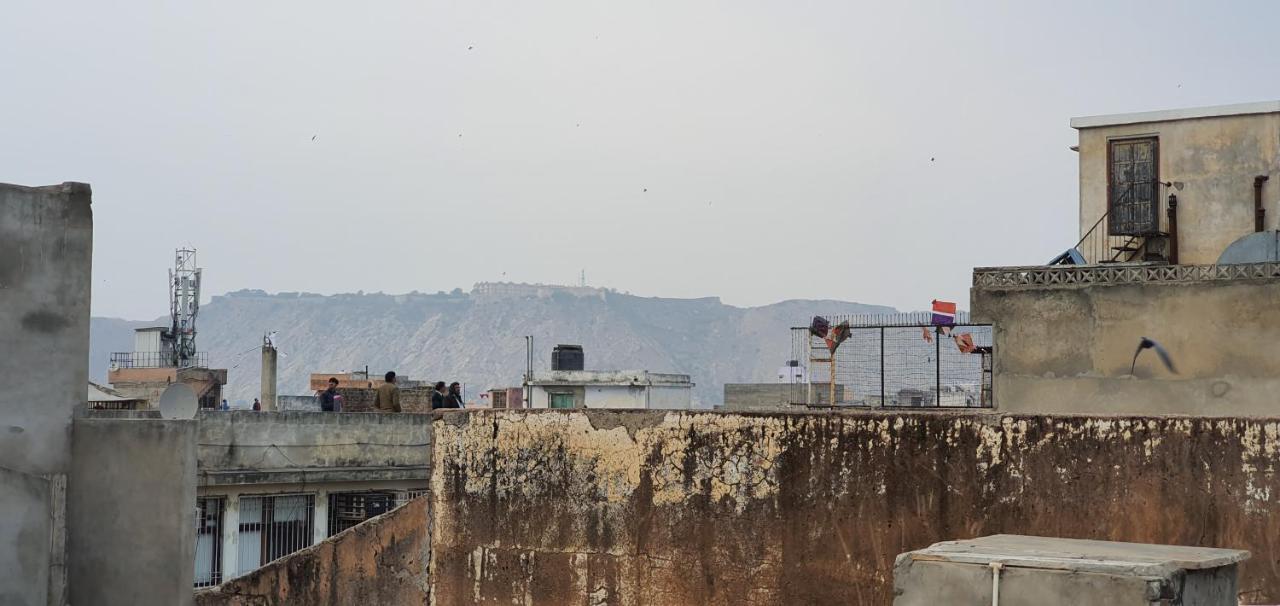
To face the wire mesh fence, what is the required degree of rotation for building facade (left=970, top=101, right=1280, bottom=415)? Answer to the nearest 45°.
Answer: approximately 135° to its right

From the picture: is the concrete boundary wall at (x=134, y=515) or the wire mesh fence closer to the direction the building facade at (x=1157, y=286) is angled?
the concrete boundary wall

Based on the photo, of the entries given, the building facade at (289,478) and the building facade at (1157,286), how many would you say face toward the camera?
2

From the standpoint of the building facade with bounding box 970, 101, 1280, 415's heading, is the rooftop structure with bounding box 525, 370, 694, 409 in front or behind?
behind

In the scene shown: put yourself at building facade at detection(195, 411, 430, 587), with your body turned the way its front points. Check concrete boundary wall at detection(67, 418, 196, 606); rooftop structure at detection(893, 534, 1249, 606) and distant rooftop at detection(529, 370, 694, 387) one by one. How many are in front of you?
2

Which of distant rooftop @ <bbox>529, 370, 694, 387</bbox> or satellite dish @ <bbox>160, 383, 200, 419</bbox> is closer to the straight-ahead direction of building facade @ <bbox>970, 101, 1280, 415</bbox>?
the satellite dish

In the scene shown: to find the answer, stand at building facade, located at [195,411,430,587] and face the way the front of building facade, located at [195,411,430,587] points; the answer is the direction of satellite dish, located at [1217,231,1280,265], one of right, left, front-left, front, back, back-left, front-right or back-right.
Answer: front-left

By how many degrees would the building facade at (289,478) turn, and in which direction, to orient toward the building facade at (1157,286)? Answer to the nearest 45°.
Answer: approximately 45° to its left

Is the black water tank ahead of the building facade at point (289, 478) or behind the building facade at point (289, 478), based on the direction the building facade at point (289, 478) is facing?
behind

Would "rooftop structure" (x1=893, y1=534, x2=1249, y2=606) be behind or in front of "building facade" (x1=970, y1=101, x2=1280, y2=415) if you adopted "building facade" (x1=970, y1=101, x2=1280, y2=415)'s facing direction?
in front

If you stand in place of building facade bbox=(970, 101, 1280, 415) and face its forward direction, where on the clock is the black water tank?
The black water tank is roughly at 5 o'clock from the building facade.

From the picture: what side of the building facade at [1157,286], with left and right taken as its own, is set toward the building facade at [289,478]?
right

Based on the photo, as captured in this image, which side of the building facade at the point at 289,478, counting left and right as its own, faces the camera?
front

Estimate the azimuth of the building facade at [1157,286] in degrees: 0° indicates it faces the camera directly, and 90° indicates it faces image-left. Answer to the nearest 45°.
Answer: approximately 0°

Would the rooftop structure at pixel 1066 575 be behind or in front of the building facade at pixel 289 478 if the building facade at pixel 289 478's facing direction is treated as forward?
in front

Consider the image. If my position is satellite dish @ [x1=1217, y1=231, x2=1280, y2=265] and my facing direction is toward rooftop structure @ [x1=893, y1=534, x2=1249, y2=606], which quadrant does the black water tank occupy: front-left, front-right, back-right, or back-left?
back-right
